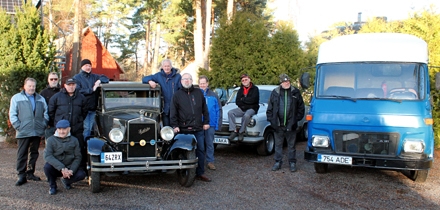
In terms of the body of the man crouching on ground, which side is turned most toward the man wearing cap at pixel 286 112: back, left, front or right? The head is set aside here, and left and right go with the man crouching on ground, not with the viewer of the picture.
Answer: left

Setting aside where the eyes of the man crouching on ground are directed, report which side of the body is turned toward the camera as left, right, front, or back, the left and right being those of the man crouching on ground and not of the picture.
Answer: front

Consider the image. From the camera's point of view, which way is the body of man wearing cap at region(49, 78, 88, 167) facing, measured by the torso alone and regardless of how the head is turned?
toward the camera

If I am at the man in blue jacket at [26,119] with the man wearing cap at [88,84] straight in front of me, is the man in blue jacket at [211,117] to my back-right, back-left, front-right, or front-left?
front-right

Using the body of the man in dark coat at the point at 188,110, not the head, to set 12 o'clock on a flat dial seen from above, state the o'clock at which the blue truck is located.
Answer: The blue truck is roughly at 9 o'clock from the man in dark coat.

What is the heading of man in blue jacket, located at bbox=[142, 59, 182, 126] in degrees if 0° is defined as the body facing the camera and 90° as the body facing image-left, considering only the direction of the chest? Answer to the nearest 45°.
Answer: approximately 0°

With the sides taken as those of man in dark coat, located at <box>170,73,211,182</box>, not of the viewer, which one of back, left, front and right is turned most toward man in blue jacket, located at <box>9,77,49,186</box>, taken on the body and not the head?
right

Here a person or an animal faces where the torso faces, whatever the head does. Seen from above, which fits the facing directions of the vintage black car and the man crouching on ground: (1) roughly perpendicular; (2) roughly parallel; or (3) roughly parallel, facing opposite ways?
roughly parallel

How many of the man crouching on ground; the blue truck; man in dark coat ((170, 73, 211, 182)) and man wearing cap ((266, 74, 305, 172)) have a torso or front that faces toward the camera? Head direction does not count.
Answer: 4

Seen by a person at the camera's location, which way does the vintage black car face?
facing the viewer

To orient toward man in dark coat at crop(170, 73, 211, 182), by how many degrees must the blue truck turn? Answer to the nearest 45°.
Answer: approximately 45° to its right

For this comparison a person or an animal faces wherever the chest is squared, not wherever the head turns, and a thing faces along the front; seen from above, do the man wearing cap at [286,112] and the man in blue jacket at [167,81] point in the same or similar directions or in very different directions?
same or similar directions

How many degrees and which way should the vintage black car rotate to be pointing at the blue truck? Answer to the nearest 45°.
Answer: approximately 90° to its left

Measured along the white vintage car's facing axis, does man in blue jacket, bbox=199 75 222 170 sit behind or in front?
in front

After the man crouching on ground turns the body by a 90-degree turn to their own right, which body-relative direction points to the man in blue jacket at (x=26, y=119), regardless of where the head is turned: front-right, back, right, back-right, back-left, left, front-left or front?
front-right

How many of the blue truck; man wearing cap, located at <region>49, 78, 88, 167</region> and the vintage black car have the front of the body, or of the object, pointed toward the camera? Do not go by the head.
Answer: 3

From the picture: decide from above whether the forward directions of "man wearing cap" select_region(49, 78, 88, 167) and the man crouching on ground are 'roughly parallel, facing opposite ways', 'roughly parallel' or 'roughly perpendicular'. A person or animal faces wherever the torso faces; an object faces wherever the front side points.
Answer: roughly parallel
